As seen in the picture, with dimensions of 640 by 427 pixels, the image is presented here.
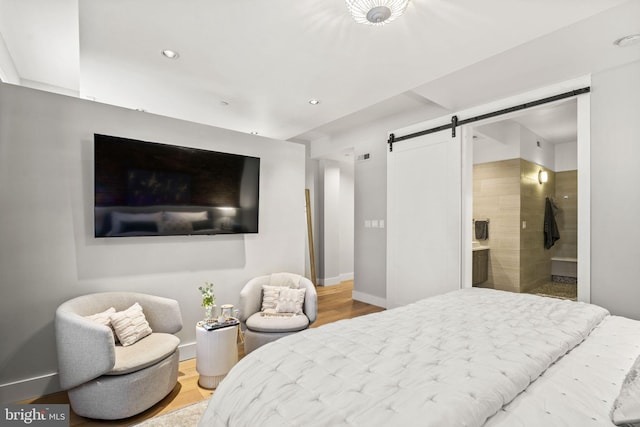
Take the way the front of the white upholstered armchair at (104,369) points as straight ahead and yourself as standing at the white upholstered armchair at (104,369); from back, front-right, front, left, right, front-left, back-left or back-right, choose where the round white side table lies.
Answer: front-left

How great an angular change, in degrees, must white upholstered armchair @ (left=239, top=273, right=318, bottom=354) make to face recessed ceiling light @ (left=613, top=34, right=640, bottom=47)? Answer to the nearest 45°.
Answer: approximately 90° to its left

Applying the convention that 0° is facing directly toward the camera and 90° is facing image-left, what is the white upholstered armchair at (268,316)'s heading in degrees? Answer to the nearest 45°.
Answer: approximately 0°

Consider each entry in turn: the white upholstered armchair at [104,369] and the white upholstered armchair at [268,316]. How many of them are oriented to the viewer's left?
0

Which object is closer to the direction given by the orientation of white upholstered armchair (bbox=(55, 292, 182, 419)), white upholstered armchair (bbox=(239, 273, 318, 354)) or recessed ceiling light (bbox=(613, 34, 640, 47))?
the recessed ceiling light
